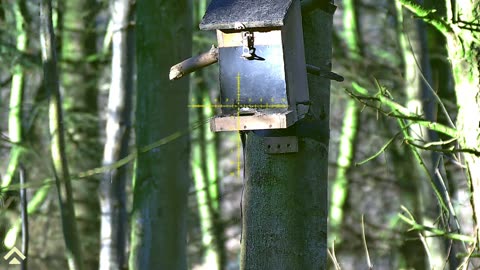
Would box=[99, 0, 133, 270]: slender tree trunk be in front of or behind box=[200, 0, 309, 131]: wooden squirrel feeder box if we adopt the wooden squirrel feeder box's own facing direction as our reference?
behind

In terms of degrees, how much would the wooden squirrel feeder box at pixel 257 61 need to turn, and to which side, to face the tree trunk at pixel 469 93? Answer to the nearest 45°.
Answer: approximately 90° to its left

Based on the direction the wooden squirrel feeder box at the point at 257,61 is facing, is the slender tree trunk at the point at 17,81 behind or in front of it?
behind

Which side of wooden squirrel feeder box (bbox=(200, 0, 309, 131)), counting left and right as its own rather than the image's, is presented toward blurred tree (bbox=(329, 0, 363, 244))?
back

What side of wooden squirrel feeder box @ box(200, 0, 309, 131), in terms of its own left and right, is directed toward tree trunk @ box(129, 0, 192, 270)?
back

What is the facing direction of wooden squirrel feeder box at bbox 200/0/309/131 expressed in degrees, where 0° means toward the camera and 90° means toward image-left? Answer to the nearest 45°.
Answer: approximately 0°
